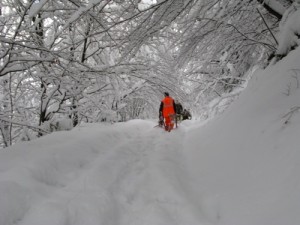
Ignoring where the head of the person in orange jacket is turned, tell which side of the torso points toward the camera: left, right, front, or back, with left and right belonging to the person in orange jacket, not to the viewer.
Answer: back
